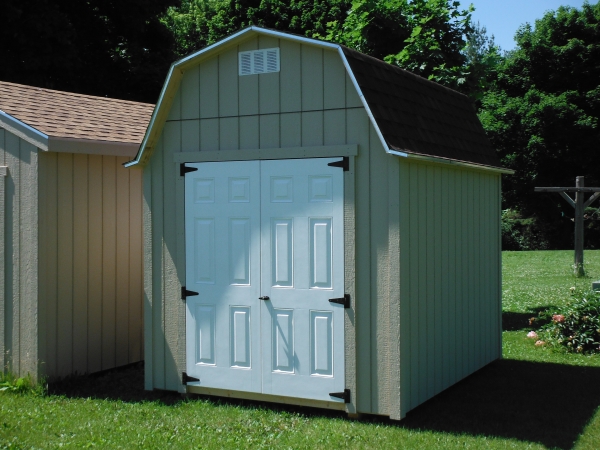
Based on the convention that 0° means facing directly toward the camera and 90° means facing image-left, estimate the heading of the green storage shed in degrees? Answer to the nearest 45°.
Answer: approximately 45°

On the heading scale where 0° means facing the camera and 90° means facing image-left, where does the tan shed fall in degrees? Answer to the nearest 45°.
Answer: approximately 45°

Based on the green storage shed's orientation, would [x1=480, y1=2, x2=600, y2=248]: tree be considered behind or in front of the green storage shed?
behind

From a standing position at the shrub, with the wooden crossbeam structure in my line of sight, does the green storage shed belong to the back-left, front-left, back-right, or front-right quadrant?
back-left

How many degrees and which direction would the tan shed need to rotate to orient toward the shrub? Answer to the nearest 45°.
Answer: approximately 135° to its left

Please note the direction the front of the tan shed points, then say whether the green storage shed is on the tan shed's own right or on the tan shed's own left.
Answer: on the tan shed's own left
